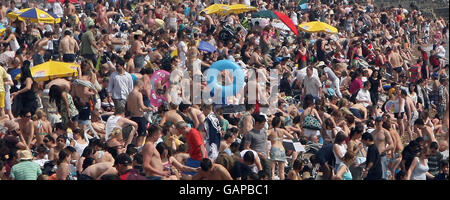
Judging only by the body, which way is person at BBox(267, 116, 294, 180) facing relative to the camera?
away from the camera

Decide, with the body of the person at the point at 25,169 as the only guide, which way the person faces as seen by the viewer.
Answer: away from the camera
